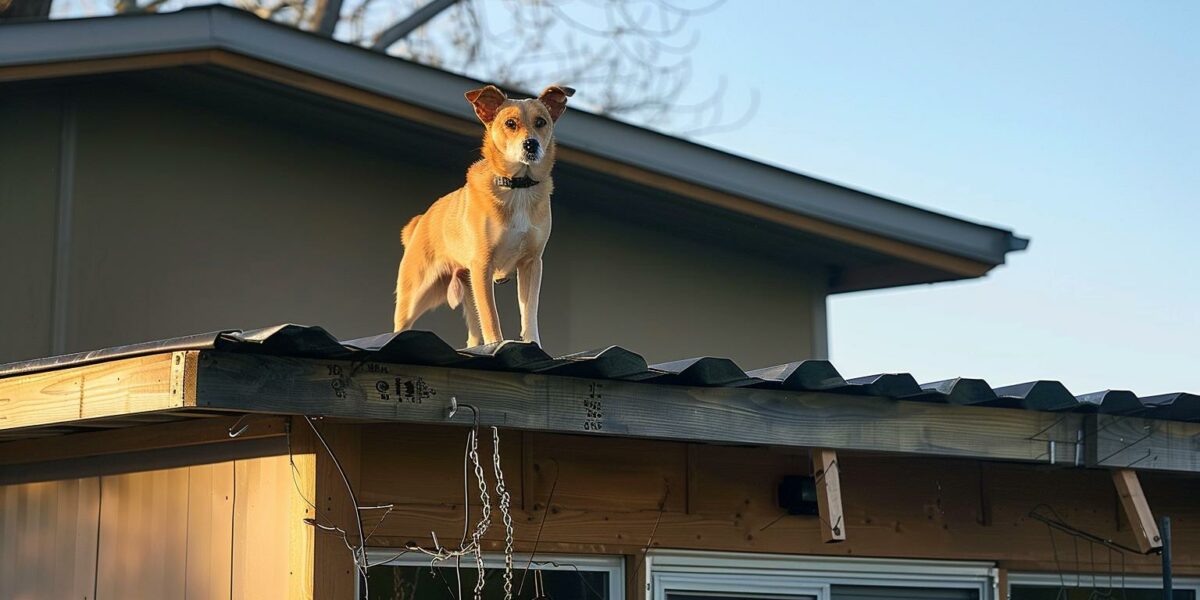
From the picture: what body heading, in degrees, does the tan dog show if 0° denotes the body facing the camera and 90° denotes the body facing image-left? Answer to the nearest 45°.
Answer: approximately 315°

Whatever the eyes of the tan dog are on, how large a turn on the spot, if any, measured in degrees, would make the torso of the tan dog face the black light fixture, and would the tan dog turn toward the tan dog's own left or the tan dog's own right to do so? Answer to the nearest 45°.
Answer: approximately 45° to the tan dog's own left

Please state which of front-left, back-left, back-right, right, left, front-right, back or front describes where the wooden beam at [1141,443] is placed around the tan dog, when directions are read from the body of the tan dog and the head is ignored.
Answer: front-left
